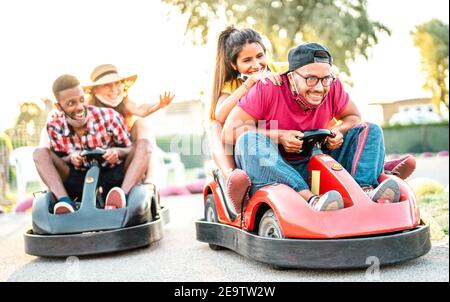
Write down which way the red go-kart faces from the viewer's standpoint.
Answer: facing the viewer and to the right of the viewer

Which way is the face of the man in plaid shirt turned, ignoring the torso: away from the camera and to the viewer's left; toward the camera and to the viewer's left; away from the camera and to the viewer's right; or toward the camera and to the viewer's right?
toward the camera and to the viewer's right

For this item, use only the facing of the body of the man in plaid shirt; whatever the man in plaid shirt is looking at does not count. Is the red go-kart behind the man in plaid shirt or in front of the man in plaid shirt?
in front

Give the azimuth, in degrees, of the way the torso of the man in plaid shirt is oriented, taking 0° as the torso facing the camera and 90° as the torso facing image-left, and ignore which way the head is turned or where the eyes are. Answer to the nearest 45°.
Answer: approximately 0°

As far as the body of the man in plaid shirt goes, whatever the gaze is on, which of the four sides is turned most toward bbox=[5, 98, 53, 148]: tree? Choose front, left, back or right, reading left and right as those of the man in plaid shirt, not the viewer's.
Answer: back

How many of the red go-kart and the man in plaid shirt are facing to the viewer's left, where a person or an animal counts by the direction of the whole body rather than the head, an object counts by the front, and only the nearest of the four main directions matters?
0

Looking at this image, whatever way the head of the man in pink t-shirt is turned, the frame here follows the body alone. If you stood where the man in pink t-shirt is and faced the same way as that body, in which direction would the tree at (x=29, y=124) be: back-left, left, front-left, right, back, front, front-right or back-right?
back

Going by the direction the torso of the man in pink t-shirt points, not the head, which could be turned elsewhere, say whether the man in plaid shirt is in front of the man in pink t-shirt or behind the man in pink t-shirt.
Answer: behind

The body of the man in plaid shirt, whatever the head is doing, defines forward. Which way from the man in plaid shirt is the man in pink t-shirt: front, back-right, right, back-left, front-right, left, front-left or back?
front-left
